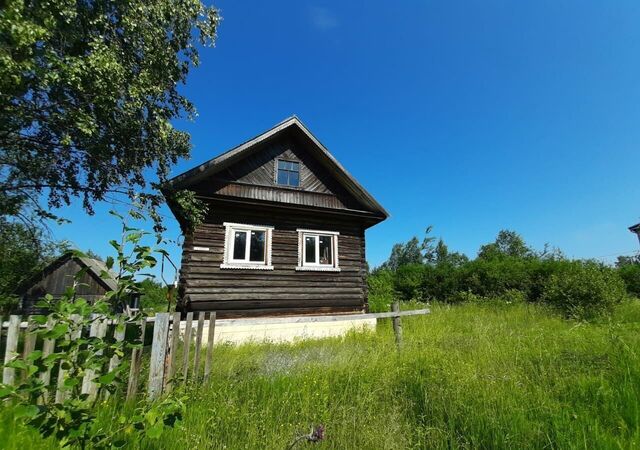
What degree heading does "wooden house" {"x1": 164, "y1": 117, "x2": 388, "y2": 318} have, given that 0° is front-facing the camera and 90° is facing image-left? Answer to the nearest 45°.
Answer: approximately 0°

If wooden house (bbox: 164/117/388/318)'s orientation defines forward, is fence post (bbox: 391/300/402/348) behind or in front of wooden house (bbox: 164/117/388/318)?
in front

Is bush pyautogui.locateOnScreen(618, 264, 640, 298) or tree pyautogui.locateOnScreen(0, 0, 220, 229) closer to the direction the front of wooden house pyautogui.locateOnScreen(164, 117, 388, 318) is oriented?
the tree

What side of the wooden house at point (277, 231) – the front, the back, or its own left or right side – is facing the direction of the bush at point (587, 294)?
left

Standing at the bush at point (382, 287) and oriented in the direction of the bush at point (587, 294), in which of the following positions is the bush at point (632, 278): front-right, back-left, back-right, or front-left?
front-left

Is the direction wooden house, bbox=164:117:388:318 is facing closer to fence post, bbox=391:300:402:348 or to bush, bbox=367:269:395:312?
the fence post

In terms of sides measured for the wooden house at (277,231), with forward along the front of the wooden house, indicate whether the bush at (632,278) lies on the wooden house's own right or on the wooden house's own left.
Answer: on the wooden house's own left

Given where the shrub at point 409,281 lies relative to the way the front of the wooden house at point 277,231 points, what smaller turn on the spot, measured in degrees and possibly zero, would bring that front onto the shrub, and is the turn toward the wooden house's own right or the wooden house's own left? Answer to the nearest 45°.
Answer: approximately 135° to the wooden house's own left

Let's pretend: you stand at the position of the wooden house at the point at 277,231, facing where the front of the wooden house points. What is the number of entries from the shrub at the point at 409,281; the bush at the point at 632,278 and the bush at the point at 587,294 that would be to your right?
0

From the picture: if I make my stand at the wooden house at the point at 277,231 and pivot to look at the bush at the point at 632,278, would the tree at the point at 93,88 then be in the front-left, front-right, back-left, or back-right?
back-right

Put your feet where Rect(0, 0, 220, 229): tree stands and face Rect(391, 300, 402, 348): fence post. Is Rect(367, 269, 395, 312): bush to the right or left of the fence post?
left
